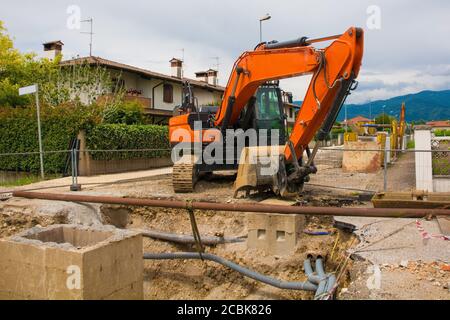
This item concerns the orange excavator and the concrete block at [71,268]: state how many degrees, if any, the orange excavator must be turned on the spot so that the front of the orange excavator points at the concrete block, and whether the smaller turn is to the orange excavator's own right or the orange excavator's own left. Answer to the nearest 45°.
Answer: approximately 45° to the orange excavator's own right

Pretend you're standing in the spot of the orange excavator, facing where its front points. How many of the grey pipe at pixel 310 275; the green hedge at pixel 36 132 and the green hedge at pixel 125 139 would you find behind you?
2

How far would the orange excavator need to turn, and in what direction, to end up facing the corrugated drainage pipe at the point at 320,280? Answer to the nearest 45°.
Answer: approximately 45° to its right

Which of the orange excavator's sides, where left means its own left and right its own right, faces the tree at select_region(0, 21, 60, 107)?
back

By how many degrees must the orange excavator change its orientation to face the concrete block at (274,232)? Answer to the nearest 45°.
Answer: approximately 45° to its right

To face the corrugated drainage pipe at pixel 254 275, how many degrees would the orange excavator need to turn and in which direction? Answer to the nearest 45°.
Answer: approximately 45° to its right

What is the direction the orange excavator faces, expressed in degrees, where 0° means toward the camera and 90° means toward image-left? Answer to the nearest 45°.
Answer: approximately 315°

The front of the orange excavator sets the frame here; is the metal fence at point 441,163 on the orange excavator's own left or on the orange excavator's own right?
on the orange excavator's own left

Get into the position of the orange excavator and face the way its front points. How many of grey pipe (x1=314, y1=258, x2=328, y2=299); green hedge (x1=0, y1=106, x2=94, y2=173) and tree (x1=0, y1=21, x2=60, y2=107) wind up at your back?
2

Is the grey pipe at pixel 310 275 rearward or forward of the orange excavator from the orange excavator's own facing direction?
forward

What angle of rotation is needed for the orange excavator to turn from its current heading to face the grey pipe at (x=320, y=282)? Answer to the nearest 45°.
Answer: approximately 45° to its right

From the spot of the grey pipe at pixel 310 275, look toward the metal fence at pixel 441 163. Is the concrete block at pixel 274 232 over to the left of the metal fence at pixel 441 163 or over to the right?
left

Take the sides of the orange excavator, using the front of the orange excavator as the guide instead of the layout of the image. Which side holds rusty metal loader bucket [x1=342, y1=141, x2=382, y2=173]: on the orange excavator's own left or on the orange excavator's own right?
on the orange excavator's own left

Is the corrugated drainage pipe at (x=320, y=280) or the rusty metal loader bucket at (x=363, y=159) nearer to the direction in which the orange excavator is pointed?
the corrugated drainage pipe
